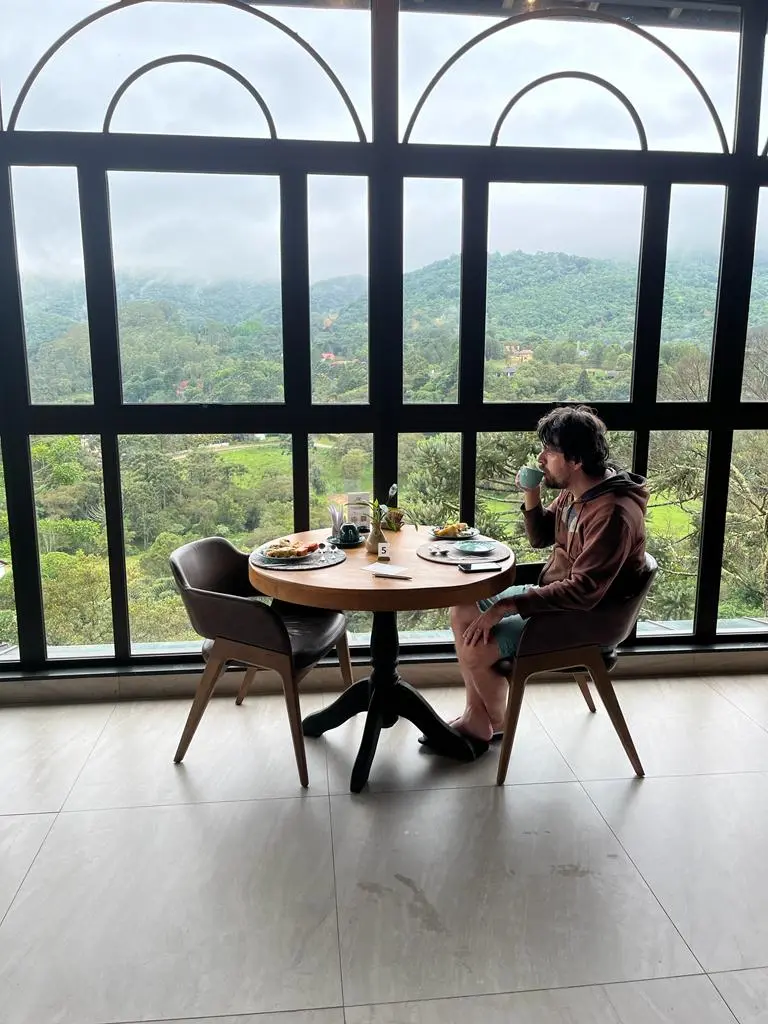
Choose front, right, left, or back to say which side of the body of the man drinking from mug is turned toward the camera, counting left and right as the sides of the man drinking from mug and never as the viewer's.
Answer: left

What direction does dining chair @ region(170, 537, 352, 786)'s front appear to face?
to the viewer's right

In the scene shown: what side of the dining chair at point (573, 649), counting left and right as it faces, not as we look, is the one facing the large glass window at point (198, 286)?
front

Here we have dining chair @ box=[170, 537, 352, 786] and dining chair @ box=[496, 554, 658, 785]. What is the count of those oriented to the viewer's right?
1

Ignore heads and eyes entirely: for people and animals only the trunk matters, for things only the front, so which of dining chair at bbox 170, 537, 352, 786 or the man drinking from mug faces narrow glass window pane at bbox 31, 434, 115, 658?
the man drinking from mug

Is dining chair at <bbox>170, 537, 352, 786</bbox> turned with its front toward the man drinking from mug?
yes

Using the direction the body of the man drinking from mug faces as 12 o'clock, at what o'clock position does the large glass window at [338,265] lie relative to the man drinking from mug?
The large glass window is roughly at 1 o'clock from the man drinking from mug.

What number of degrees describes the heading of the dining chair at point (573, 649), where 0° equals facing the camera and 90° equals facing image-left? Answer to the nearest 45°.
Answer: approximately 90°

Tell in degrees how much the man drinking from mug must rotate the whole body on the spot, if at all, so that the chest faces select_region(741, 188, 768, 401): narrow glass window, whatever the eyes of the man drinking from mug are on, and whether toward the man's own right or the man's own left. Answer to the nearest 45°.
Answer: approximately 135° to the man's own right

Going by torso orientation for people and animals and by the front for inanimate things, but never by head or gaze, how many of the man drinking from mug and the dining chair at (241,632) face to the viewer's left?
1

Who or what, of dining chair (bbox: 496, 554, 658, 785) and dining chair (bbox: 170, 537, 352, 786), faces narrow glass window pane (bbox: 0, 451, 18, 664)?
dining chair (bbox: 496, 554, 658, 785)

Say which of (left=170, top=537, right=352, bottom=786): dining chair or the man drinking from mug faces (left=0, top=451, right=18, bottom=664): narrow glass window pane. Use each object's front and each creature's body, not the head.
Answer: the man drinking from mug

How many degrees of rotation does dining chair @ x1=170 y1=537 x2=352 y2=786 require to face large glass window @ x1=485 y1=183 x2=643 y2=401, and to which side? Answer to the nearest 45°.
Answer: approximately 45° to its left

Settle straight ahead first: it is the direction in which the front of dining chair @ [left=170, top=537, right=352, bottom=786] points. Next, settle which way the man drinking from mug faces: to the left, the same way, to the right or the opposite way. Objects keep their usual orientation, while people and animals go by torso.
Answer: the opposite way

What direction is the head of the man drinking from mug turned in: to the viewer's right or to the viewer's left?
to the viewer's left
